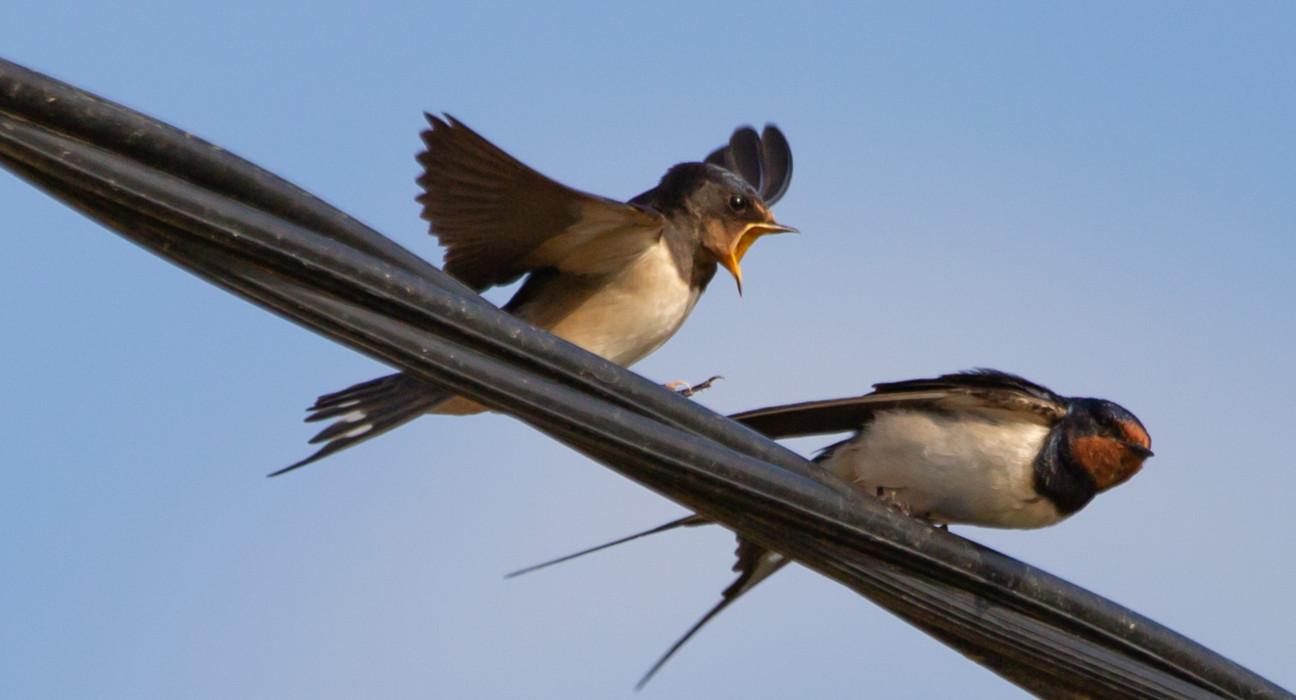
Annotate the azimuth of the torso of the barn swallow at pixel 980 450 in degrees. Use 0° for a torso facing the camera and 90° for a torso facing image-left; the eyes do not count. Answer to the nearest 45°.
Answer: approximately 270°

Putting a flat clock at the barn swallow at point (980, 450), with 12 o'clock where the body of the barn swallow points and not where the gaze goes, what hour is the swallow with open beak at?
The swallow with open beak is roughly at 7 o'clock from the barn swallow.
